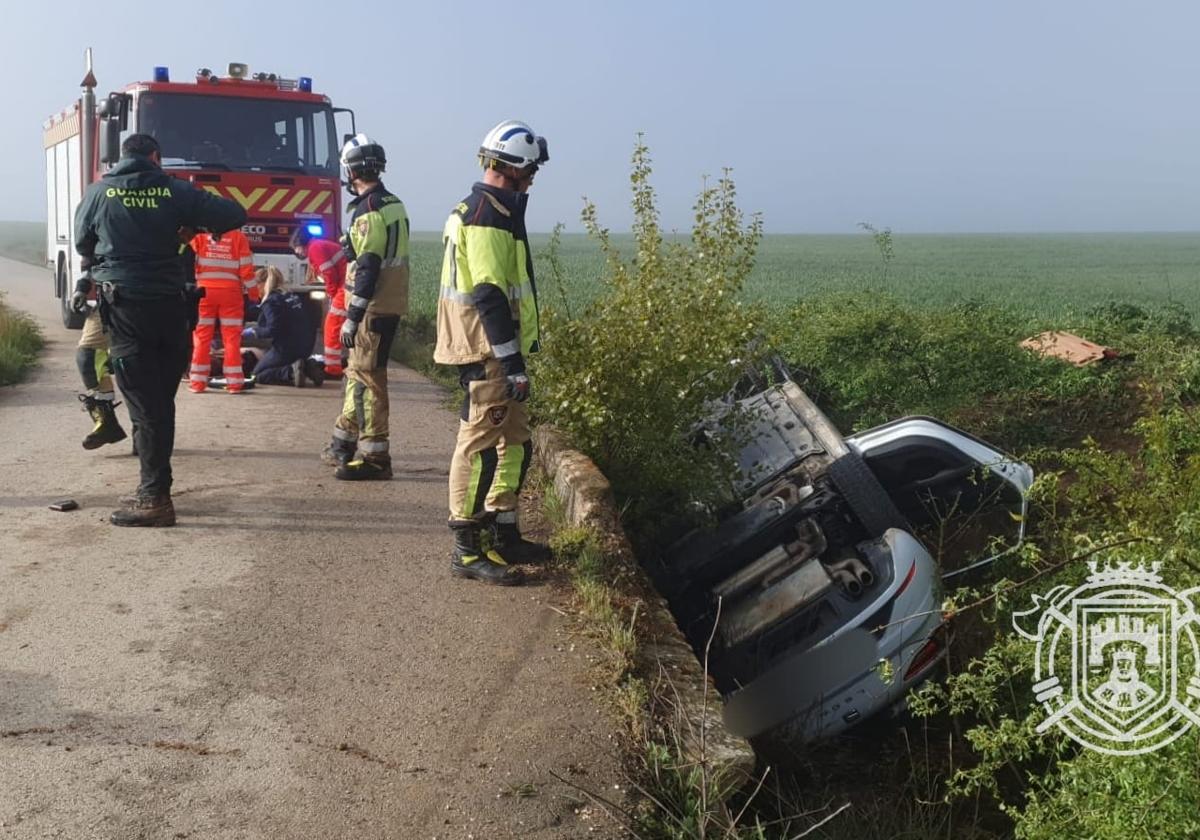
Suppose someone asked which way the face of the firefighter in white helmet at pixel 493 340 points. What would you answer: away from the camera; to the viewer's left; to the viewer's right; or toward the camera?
to the viewer's right

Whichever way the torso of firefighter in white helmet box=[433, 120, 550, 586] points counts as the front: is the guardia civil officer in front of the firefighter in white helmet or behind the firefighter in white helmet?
behind

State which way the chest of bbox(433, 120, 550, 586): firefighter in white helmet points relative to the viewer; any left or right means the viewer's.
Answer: facing to the right of the viewer

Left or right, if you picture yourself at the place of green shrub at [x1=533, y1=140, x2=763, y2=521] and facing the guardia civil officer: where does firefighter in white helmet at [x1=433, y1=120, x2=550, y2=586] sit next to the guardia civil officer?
left

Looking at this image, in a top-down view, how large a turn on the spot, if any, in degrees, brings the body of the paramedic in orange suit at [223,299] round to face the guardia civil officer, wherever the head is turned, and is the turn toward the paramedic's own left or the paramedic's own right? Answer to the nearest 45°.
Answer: approximately 180°

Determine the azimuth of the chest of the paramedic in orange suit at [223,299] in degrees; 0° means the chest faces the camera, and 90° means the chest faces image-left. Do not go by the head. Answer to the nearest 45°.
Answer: approximately 180°

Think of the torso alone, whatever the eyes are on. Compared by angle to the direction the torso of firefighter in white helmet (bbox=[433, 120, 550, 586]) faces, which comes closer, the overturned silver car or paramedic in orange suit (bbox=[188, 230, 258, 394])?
the overturned silver car

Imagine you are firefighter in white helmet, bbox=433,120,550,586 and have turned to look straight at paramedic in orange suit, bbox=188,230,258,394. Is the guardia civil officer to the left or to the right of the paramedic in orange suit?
left

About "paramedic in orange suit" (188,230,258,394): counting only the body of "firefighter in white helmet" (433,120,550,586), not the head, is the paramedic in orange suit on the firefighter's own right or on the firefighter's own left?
on the firefighter's own left

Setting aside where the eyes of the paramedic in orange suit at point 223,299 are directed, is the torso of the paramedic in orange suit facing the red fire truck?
yes

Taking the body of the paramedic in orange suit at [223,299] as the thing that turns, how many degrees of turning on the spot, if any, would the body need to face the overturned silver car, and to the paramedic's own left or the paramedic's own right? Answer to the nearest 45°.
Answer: approximately 135° to the paramedic's own right

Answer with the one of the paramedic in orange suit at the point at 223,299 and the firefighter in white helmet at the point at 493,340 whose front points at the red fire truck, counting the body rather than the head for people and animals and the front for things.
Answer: the paramedic in orange suit

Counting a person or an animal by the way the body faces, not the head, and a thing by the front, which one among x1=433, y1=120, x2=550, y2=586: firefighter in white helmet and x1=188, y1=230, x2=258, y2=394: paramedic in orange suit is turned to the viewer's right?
the firefighter in white helmet

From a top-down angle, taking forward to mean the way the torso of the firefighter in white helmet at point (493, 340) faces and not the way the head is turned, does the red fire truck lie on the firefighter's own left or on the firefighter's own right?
on the firefighter's own left
